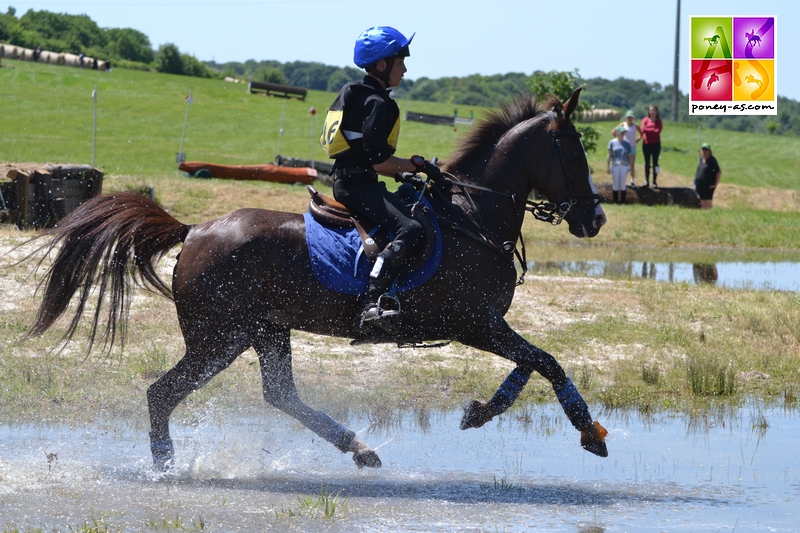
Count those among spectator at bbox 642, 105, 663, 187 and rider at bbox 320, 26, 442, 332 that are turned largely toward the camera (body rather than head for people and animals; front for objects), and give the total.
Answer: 1

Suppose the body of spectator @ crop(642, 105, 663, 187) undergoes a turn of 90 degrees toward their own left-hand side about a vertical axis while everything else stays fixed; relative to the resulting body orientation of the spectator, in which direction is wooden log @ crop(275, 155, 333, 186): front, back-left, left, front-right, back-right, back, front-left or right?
back

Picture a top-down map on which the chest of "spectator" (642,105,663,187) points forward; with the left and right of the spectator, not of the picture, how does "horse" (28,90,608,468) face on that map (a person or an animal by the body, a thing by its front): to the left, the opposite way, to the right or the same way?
to the left

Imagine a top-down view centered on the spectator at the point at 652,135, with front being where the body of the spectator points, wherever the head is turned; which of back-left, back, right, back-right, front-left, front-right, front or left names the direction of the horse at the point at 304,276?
front

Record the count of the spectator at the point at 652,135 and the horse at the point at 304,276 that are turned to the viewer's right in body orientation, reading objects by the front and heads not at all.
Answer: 1

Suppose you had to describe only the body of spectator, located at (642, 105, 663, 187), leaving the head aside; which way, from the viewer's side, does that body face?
toward the camera

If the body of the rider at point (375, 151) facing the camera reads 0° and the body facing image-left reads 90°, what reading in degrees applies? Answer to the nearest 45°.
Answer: approximately 270°

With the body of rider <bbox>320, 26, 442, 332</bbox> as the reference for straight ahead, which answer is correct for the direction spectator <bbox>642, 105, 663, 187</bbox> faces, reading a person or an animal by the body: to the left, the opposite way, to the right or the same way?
to the right

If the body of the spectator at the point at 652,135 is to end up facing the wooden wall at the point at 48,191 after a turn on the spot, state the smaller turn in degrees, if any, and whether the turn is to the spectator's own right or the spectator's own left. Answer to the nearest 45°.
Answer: approximately 45° to the spectator's own right

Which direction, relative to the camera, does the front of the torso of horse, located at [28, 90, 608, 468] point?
to the viewer's right

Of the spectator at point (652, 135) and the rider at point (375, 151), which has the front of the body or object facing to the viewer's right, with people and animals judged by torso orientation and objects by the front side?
the rider

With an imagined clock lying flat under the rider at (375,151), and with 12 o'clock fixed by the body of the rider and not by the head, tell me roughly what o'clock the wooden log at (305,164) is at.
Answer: The wooden log is roughly at 9 o'clock from the rider.

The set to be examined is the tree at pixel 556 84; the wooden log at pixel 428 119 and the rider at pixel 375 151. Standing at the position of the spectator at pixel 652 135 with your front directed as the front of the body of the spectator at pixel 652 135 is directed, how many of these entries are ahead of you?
1

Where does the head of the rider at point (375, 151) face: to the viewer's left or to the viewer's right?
to the viewer's right

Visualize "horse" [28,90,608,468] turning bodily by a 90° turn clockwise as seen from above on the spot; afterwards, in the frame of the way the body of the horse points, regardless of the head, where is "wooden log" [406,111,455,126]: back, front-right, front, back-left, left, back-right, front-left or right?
back

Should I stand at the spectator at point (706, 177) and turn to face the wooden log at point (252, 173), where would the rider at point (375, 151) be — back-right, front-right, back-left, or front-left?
front-left
